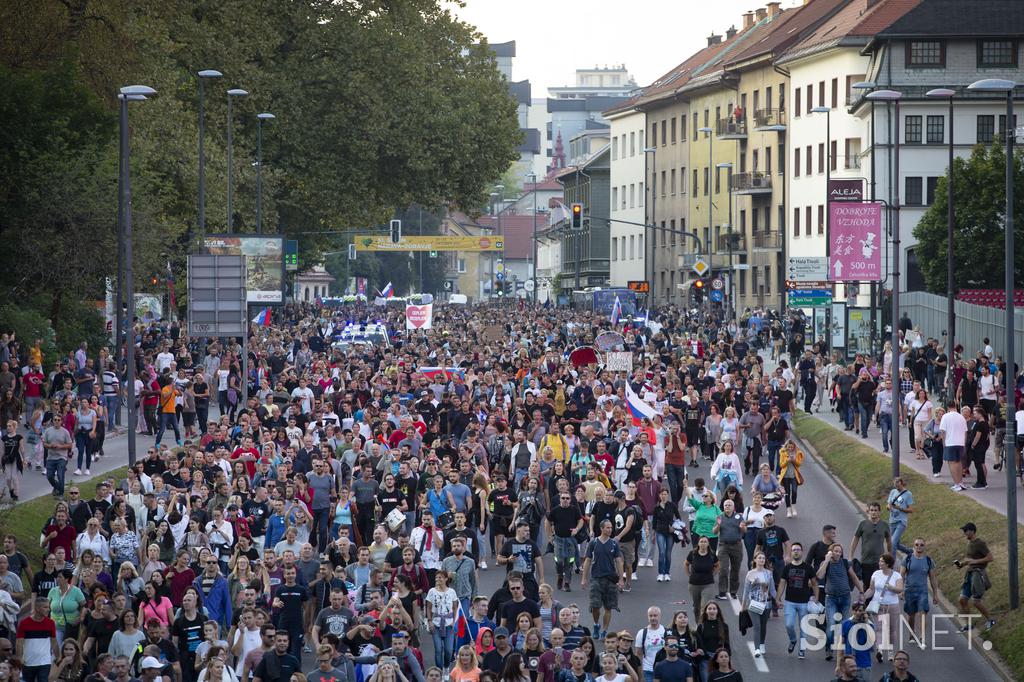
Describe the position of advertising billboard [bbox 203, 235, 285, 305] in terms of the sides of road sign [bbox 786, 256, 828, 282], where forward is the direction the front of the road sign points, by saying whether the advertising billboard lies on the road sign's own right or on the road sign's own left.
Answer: on the road sign's own right

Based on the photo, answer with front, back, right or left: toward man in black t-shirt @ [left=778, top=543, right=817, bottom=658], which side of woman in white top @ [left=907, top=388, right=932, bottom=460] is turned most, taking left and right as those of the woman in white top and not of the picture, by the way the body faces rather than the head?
front

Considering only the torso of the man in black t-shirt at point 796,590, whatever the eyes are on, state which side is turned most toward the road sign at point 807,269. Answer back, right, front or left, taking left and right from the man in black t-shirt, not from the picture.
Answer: back

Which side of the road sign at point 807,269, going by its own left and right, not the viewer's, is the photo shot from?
front

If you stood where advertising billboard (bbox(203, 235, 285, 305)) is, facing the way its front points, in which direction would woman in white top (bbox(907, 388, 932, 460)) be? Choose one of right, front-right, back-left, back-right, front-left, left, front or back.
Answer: front-left

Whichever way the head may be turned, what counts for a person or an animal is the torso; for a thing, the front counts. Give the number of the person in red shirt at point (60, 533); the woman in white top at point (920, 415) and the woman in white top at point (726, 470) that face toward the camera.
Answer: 3

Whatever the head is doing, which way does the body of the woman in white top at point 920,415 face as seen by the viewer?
toward the camera

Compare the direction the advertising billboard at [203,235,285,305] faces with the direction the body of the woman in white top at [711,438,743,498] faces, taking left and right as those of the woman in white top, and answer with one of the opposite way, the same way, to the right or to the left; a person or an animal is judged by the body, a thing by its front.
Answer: the same way

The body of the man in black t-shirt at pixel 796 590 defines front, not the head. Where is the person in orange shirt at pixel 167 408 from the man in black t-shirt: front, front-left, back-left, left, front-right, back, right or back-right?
back-right

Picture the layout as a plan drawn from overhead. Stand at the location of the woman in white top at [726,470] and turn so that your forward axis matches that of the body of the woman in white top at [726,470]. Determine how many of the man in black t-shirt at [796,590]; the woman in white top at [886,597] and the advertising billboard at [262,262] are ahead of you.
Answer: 2

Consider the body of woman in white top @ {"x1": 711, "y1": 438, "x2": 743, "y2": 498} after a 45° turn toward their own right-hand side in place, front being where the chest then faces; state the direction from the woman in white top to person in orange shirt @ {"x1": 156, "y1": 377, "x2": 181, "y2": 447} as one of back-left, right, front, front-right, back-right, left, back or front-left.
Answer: right

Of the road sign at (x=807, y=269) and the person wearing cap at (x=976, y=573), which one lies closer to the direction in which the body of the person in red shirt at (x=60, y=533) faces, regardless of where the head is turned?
the person wearing cap

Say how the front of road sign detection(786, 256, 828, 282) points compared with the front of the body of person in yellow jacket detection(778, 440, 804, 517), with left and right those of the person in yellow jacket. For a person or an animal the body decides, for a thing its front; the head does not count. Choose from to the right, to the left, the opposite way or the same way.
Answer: the same way

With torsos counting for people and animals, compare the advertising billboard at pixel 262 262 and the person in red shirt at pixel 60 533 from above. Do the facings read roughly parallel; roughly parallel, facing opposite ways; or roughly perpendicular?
roughly parallel

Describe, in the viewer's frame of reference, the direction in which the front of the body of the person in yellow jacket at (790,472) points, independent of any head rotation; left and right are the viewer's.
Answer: facing the viewer

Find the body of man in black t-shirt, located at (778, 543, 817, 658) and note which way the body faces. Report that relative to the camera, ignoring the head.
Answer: toward the camera
